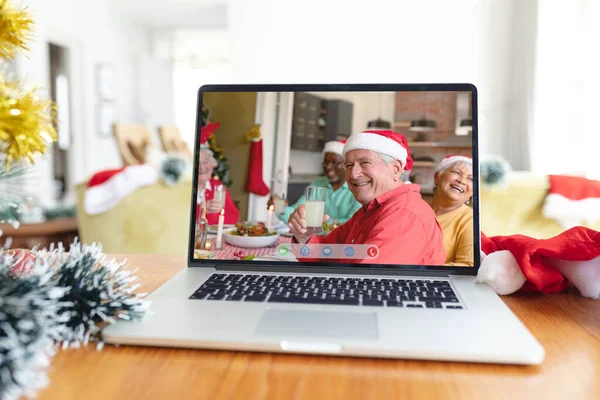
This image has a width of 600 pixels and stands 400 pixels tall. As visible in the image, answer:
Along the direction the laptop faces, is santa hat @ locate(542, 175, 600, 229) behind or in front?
behind

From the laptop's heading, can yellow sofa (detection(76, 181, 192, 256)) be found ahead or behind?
behind

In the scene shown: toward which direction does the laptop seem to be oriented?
toward the camera

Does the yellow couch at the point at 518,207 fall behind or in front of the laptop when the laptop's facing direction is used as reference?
behind

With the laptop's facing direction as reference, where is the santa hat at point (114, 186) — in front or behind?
behind

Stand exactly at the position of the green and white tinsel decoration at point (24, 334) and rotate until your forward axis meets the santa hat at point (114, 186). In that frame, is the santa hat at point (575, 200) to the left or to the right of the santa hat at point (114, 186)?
right
